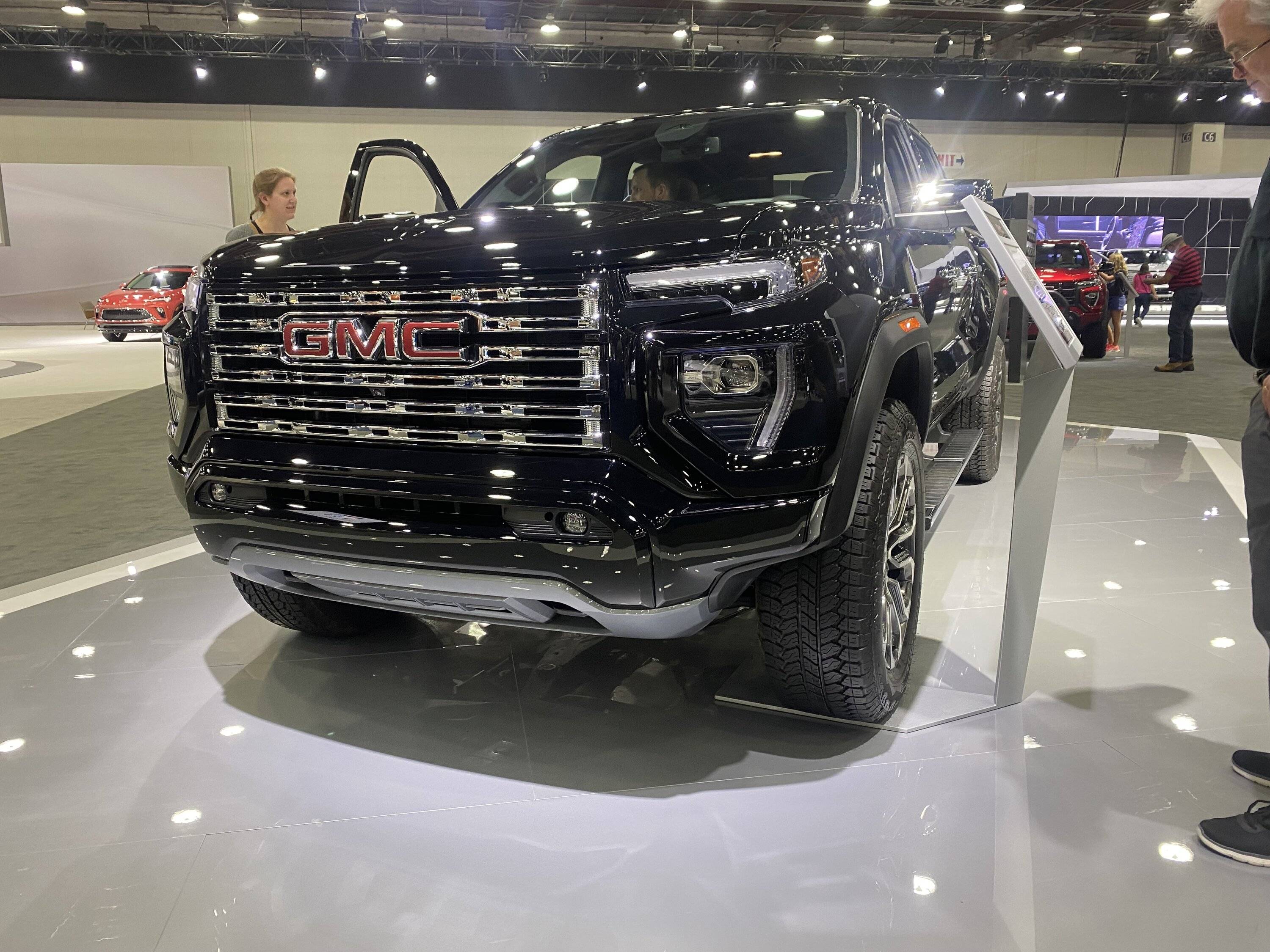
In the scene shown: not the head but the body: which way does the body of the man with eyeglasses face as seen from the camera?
to the viewer's left

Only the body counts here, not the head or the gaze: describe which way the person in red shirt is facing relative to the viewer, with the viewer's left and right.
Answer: facing to the left of the viewer

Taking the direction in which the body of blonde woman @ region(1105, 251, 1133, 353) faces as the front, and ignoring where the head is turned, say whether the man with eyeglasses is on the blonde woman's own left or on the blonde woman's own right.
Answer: on the blonde woman's own left

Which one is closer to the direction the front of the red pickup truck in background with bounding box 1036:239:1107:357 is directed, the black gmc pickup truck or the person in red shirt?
the black gmc pickup truck

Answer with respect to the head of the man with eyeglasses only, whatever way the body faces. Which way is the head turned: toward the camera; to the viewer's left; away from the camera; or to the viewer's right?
to the viewer's left

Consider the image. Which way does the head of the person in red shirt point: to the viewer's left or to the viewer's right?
to the viewer's left

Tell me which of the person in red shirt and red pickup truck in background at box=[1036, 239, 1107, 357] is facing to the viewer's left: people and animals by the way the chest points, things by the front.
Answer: the person in red shirt

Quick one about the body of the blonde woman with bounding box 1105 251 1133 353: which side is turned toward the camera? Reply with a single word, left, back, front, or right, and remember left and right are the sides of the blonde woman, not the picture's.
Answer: left

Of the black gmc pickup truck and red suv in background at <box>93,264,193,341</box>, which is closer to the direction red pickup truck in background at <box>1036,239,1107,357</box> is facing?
the black gmc pickup truck

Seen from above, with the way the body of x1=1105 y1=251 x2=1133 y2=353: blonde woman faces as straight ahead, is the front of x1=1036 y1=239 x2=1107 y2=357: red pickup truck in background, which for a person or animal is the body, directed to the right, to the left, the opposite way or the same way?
to the left

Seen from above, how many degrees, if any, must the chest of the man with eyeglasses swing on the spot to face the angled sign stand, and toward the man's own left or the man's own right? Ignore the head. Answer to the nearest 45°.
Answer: approximately 45° to the man's own right

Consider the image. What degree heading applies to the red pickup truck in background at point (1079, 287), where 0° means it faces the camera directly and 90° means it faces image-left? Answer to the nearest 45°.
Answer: approximately 0°
